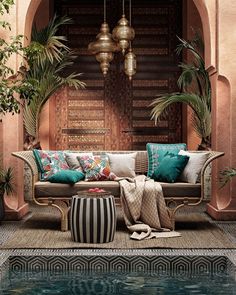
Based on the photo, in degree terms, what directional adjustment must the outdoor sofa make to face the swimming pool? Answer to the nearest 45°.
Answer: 0° — it already faces it

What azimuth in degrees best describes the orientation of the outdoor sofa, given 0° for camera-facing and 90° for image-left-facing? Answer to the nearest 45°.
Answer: approximately 0°

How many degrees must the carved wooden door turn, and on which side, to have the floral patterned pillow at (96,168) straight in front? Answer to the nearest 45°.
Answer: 0° — it already faces it

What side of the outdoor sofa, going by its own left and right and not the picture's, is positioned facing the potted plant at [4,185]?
right

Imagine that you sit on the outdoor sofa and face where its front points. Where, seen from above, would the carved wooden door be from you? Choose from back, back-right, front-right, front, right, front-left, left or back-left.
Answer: back
